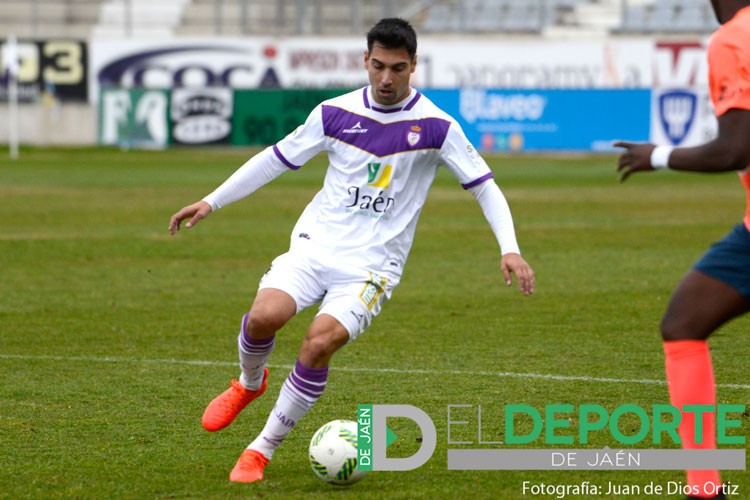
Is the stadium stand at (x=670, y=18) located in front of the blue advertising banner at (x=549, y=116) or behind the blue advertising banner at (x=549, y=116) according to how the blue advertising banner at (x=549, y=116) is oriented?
behind

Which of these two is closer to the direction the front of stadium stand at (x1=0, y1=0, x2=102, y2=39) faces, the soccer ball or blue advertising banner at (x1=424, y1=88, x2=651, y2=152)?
the soccer ball

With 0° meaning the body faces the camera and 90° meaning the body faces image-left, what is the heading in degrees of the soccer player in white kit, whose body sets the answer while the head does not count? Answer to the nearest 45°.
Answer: approximately 0°

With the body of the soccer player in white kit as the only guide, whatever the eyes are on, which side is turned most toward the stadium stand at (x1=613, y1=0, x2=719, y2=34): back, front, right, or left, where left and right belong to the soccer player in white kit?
back

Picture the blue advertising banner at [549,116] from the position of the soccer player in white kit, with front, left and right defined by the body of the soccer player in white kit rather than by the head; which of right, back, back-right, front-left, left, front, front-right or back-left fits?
back

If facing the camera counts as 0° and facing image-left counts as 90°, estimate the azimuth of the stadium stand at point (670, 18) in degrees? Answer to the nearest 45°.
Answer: approximately 0°
